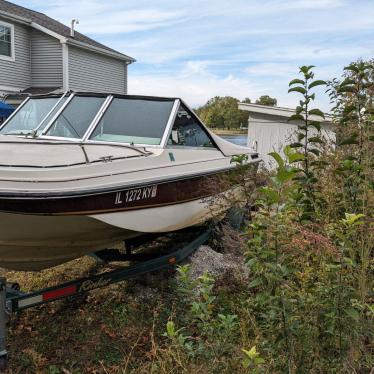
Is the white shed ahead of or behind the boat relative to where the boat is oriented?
behind

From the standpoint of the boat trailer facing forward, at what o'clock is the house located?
The house is roughly at 4 o'clock from the boat trailer.

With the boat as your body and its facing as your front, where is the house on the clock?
The house is roughly at 4 o'clock from the boat.

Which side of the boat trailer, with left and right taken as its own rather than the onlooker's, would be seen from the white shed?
back

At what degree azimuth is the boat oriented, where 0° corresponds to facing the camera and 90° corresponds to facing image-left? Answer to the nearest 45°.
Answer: approximately 45°
